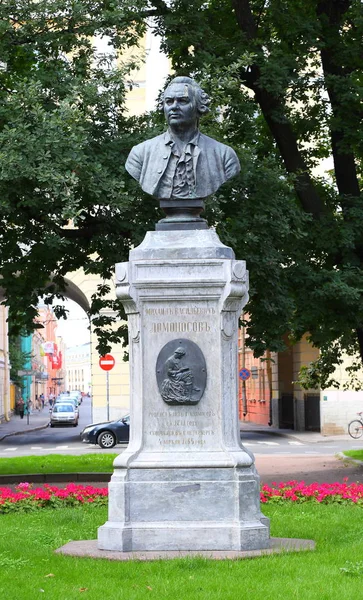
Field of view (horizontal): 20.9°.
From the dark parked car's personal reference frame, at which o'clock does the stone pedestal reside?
The stone pedestal is roughly at 9 o'clock from the dark parked car.

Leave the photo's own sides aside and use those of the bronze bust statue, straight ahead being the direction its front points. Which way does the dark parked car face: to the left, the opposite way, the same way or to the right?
to the right

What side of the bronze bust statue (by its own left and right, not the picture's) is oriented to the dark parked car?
back

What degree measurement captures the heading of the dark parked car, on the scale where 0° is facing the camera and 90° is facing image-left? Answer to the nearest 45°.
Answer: approximately 90°

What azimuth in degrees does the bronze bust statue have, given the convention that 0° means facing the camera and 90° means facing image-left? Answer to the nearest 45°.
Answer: approximately 0°

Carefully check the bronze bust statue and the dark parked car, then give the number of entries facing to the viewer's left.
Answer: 1
